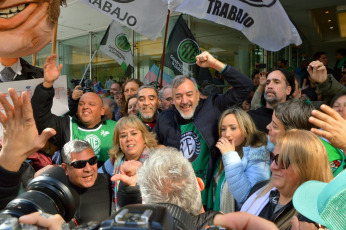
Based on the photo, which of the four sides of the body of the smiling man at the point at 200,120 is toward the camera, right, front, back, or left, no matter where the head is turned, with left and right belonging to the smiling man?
front

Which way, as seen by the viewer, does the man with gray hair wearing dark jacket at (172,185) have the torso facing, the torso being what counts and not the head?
away from the camera

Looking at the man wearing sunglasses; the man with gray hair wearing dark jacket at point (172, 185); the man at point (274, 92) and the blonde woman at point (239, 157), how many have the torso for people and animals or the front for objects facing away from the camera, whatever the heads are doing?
1

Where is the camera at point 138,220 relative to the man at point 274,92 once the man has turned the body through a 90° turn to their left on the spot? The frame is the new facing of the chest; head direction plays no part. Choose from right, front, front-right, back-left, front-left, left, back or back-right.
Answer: front-right

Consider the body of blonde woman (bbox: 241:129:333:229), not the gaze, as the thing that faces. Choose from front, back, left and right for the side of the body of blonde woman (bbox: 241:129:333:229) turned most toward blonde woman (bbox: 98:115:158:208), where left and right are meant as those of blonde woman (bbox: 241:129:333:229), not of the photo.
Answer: right

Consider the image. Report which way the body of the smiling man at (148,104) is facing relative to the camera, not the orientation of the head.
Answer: toward the camera

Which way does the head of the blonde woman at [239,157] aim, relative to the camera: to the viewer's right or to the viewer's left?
to the viewer's left

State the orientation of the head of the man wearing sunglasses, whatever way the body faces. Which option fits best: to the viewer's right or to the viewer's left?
to the viewer's right

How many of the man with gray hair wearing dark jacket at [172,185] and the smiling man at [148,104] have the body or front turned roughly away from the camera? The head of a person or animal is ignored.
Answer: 1

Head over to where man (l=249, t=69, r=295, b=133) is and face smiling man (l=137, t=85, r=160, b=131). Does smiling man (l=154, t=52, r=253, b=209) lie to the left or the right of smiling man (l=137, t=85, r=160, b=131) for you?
left

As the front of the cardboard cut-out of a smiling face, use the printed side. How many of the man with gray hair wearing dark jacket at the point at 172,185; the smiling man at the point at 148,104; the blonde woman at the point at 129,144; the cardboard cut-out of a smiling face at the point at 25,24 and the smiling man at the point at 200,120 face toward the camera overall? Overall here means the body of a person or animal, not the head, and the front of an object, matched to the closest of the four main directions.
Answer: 4

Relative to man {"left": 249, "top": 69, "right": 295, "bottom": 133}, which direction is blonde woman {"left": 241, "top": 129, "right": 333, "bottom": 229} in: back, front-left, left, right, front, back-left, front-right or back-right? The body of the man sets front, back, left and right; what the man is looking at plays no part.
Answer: front-left

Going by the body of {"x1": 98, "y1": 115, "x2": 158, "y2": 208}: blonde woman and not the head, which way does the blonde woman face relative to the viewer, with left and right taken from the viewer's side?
facing the viewer

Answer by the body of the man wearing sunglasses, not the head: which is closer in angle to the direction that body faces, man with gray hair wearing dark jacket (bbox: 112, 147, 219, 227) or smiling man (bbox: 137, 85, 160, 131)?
the man with gray hair wearing dark jacket
